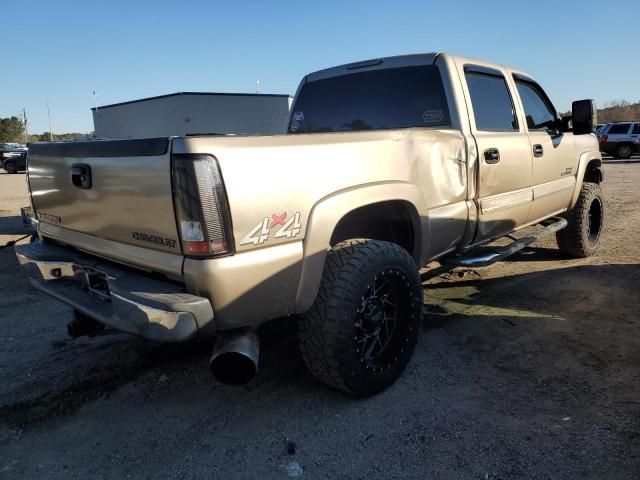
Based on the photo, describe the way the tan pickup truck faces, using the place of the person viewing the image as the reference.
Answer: facing away from the viewer and to the right of the viewer

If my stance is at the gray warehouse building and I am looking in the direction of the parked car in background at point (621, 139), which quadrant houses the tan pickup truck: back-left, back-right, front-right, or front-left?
front-right

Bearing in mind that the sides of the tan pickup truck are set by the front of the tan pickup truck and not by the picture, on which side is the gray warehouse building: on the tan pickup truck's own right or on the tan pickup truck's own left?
on the tan pickup truck's own left

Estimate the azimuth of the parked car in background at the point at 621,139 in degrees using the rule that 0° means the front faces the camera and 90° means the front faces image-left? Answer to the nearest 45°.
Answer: approximately 225°

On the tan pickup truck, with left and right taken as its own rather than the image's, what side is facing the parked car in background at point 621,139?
front

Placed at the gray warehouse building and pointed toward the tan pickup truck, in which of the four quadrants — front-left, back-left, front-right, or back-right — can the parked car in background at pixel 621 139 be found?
front-left

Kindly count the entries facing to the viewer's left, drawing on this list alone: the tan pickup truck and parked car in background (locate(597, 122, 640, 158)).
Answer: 0

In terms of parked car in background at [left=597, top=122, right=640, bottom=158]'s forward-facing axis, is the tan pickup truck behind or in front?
behind
